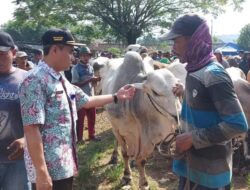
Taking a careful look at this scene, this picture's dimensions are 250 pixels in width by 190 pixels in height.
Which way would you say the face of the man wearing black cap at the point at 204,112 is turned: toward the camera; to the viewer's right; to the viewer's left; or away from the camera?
to the viewer's left

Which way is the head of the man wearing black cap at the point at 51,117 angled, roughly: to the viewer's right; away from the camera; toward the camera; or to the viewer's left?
to the viewer's right

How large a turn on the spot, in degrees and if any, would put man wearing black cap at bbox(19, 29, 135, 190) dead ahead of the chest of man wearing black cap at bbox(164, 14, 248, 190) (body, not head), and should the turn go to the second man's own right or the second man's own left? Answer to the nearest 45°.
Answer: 0° — they already face them

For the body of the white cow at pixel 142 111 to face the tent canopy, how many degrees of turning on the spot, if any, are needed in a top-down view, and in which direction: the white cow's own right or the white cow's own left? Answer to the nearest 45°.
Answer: approximately 135° to the white cow's own left

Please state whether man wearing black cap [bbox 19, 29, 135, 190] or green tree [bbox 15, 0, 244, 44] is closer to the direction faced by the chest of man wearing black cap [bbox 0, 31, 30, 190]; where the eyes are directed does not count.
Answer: the man wearing black cap

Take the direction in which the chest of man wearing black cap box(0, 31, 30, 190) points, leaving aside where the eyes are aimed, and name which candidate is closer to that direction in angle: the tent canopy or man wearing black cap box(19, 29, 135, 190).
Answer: the man wearing black cap

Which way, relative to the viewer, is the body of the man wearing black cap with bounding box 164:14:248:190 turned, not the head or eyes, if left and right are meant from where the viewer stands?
facing to the left of the viewer

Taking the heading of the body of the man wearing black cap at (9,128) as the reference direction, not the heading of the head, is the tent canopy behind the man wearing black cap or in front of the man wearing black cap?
behind

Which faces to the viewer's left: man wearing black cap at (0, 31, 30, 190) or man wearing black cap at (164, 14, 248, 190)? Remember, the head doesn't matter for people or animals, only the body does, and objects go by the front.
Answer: man wearing black cap at (164, 14, 248, 190)

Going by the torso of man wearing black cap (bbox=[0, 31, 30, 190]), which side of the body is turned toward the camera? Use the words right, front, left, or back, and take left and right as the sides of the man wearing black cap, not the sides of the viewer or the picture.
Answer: front

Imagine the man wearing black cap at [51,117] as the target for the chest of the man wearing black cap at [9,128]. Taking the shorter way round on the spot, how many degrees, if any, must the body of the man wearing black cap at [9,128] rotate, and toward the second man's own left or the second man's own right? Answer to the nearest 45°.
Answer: approximately 45° to the second man's own left

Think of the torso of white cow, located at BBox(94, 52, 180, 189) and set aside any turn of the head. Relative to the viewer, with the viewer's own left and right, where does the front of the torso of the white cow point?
facing the viewer and to the right of the viewer
